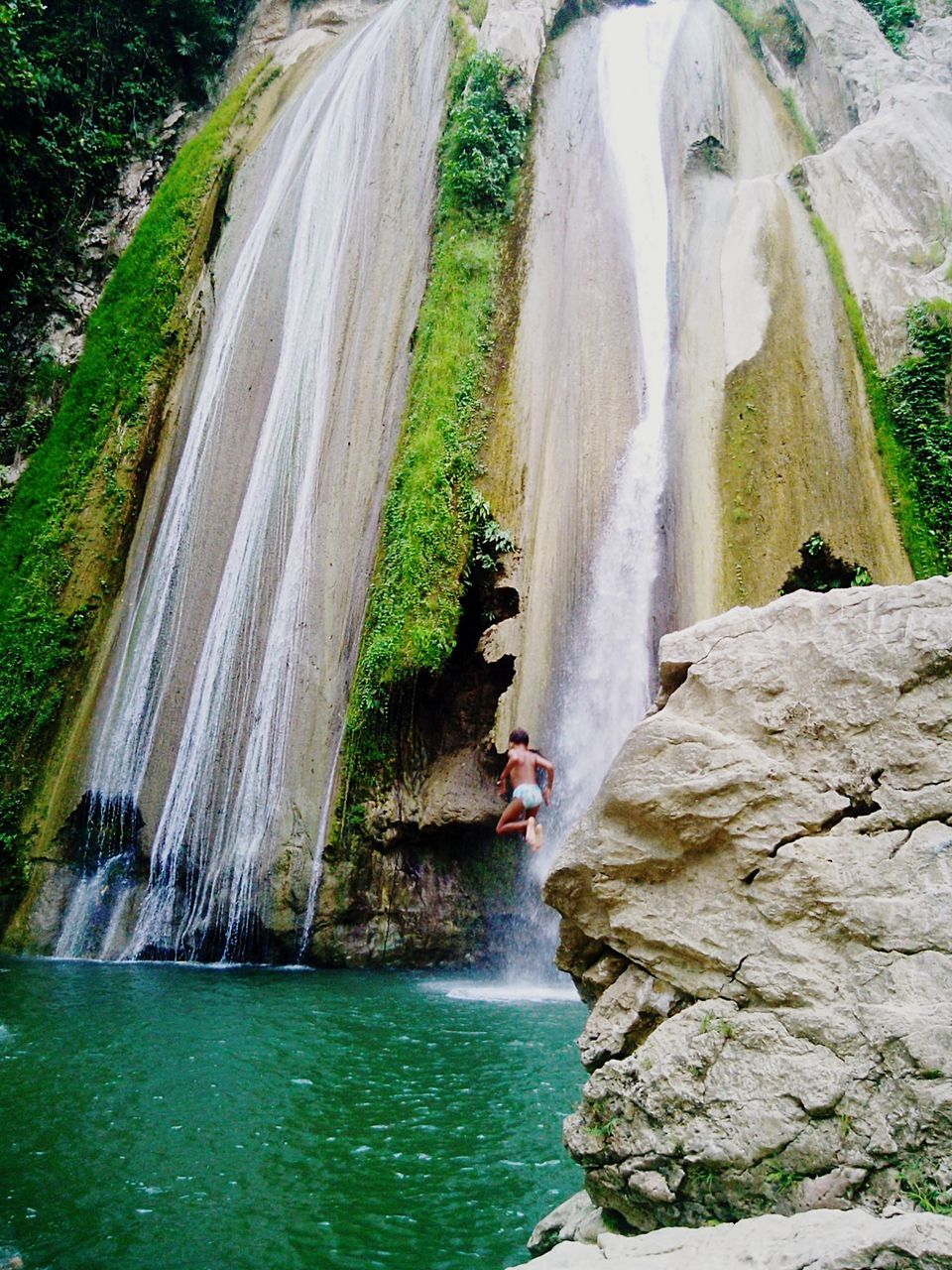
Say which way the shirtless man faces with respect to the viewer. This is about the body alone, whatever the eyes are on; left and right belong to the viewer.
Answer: facing away from the viewer and to the left of the viewer

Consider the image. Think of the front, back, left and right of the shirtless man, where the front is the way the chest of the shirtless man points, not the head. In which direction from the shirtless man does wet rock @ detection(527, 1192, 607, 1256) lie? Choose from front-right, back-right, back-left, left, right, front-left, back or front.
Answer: back-left

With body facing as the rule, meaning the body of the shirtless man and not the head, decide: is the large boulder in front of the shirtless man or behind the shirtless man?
behind

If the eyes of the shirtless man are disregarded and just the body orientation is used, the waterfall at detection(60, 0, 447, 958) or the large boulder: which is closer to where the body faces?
the waterfall
